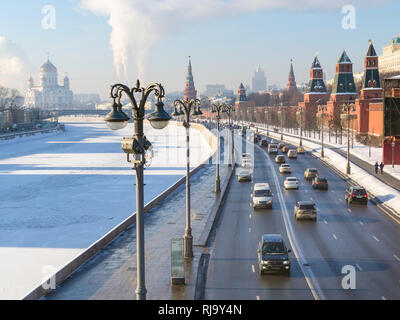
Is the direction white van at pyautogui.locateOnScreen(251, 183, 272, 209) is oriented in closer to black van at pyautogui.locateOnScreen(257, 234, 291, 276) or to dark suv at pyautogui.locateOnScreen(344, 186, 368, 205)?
the black van

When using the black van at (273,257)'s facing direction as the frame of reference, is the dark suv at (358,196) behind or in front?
behind

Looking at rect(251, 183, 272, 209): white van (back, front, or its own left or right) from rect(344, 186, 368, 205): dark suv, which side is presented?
left

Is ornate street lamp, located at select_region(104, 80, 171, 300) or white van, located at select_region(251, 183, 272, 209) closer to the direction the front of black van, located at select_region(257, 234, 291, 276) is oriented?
the ornate street lamp

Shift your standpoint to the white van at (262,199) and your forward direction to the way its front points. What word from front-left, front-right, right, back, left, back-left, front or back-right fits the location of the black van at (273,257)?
front

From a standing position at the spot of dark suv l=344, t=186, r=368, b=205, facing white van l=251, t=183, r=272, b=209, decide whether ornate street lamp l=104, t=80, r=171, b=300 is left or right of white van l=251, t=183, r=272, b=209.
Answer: left

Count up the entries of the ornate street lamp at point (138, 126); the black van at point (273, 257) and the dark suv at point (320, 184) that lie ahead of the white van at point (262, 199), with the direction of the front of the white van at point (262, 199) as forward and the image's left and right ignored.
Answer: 2

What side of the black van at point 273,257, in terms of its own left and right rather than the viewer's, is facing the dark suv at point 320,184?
back

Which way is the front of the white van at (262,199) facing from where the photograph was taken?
facing the viewer

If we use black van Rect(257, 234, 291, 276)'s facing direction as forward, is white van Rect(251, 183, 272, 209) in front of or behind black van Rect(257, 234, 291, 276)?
behind

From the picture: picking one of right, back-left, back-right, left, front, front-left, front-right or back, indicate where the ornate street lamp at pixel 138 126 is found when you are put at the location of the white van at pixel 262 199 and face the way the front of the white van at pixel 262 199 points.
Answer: front

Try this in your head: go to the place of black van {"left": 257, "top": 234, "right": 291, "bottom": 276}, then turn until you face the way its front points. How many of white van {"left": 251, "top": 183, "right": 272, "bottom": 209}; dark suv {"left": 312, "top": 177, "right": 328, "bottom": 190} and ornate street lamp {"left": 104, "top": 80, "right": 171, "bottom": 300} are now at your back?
2

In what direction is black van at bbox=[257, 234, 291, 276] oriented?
toward the camera

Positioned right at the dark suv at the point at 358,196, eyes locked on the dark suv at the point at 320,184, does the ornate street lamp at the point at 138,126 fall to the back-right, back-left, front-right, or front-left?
back-left

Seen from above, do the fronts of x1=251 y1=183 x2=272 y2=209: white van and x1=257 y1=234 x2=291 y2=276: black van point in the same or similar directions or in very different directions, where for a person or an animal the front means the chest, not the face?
same or similar directions
